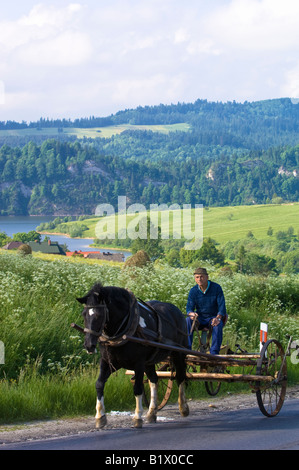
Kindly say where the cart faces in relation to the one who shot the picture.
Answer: facing the viewer and to the left of the viewer

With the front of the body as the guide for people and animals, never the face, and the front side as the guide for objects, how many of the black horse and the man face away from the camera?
0

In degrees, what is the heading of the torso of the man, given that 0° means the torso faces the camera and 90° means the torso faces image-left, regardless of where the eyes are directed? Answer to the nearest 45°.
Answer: approximately 45°

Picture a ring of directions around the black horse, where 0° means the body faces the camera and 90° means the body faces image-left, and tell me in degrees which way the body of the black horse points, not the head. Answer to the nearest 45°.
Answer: approximately 45°
